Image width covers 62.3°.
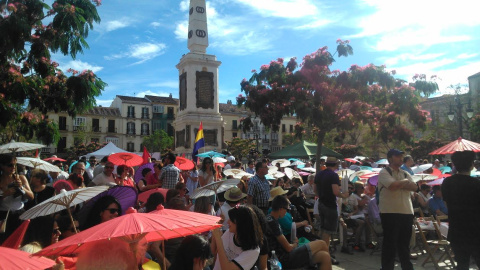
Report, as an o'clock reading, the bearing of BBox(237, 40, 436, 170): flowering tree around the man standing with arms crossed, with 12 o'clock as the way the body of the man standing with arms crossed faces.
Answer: The flowering tree is roughly at 7 o'clock from the man standing with arms crossed.

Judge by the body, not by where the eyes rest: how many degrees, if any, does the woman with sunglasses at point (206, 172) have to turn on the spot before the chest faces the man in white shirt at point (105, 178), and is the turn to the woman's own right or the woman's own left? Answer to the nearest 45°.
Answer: approximately 45° to the woman's own right

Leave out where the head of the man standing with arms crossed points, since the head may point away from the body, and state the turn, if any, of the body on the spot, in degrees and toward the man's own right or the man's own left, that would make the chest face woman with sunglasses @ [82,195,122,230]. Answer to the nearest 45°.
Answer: approximately 90° to the man's own right

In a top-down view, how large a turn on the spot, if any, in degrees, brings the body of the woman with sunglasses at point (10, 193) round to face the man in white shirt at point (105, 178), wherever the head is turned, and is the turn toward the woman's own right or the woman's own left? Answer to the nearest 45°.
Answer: approximately 90° to the woman's own left

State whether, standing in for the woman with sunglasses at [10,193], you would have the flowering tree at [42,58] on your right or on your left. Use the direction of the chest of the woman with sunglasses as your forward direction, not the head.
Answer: on your left

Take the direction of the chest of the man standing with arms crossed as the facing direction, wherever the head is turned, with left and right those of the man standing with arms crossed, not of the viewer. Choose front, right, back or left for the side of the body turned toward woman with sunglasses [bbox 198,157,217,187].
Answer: back

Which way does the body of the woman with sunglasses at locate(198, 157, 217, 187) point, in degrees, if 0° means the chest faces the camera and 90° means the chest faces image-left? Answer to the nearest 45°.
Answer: approximately 0°

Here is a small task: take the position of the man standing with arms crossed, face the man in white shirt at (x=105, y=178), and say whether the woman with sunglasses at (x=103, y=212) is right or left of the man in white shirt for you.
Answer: left

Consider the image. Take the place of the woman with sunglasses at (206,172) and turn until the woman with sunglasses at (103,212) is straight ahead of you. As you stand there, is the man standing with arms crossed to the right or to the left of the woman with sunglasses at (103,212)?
left

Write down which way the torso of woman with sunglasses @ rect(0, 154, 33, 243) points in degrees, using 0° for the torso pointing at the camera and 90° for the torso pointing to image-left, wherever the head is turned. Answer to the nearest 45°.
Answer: approximately 315°

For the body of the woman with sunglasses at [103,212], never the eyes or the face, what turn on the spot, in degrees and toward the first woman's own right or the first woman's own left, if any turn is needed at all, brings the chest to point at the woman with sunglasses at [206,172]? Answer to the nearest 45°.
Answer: approximately 90° to the first woman's own left

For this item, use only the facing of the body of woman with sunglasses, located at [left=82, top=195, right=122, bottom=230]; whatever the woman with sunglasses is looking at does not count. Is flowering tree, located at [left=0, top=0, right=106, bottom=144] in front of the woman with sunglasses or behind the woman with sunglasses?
behind
